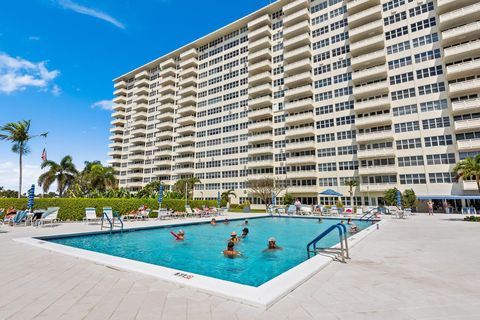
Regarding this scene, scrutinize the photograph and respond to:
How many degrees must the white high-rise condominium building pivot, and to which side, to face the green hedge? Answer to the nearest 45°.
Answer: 0° — it already faces it

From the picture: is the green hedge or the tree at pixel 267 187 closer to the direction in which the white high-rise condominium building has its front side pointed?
the green hedge

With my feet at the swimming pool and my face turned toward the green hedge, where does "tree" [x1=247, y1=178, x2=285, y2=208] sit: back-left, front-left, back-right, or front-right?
front-right

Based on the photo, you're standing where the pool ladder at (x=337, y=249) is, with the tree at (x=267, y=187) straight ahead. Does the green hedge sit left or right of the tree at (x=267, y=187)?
left

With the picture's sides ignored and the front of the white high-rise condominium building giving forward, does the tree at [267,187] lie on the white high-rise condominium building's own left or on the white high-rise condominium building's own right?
on the white high-rise condominium building's own right

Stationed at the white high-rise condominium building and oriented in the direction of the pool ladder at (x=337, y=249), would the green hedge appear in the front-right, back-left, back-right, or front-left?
front-right

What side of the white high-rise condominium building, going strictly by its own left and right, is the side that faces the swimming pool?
front

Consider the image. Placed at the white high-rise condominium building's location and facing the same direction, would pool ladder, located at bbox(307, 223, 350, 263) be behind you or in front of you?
in front

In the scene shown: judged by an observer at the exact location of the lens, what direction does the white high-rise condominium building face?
facing the viewer and to the left of the viewer
